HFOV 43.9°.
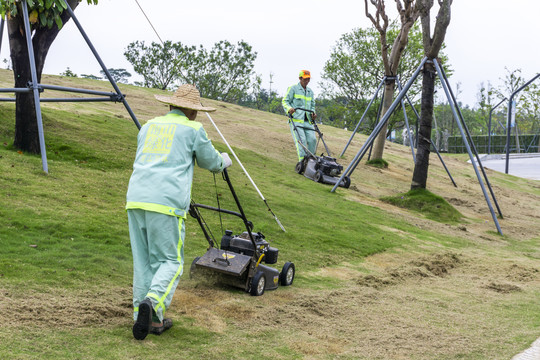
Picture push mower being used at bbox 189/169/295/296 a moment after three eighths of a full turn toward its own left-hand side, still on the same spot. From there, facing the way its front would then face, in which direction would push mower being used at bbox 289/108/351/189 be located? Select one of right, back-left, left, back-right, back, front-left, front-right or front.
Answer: right

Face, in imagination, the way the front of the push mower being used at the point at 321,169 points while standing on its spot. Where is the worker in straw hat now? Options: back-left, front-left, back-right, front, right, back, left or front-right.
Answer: front-right

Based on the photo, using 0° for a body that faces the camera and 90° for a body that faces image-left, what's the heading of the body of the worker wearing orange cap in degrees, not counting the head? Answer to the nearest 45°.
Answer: approximately 315°

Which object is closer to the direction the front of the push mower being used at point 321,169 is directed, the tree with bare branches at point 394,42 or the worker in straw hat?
the worker in straw hat

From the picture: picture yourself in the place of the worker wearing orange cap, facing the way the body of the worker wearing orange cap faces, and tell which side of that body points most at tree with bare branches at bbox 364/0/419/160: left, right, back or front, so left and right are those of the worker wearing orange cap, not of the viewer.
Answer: left

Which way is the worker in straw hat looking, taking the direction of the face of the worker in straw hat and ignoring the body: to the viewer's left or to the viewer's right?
to the viewer's right

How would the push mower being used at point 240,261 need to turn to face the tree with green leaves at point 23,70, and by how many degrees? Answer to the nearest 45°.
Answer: approximately 90° to its left

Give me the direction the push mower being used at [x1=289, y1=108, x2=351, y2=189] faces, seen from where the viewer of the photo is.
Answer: facing the viewer and to the right of the viewer

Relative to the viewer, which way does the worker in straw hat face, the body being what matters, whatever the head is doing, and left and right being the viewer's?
facing away from the viewer and to the right of the viewer

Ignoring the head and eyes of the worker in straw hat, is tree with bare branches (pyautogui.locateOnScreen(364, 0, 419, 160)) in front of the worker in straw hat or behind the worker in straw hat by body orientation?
in front

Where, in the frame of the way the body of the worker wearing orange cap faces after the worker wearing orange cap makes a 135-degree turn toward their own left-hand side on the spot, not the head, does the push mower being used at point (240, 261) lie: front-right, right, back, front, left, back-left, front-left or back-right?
back

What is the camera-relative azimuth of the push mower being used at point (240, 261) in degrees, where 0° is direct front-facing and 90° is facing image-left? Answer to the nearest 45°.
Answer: approximately 225°

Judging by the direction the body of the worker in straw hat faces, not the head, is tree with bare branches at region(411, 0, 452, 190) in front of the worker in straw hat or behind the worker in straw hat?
in front

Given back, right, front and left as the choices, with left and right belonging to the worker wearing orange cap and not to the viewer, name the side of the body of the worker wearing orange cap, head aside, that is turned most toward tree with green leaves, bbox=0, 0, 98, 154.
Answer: right
